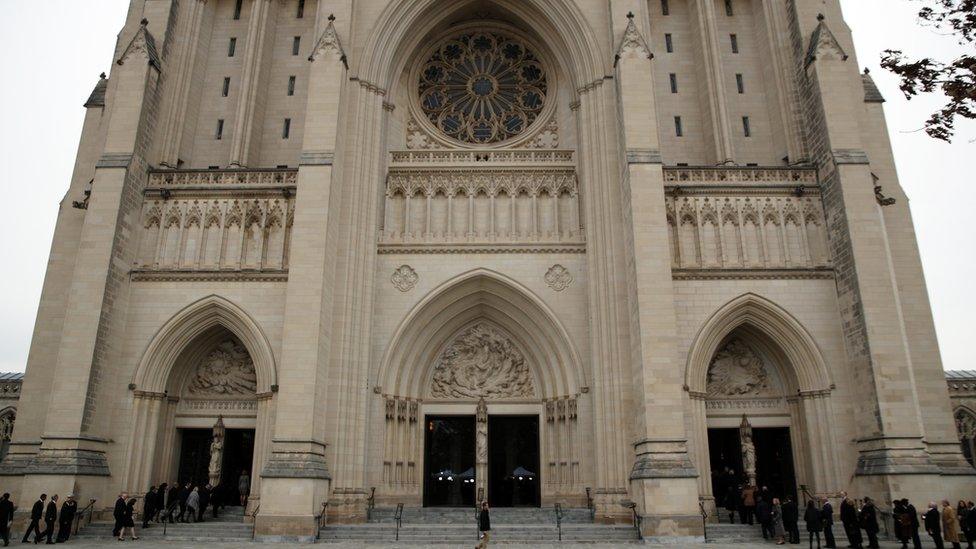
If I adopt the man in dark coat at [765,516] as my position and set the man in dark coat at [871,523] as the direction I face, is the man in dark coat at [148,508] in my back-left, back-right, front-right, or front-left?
back-right

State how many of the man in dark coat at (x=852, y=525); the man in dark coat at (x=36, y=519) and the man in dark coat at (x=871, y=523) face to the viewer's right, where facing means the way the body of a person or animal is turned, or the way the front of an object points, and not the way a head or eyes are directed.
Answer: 1

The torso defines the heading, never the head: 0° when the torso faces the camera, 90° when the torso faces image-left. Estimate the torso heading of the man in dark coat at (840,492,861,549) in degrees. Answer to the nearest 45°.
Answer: approximately 90°

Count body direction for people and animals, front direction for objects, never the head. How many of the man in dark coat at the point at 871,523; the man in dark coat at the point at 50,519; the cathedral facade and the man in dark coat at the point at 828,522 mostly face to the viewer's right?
1

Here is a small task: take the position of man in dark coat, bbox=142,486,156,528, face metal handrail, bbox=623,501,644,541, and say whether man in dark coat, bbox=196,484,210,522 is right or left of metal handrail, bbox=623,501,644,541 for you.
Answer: left

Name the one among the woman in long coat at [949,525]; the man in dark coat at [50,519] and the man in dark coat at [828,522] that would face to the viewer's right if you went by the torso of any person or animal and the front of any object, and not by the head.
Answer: the man in dark coat at [50,519]

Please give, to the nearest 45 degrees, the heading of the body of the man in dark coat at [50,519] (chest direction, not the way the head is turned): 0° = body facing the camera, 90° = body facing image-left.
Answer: approximately 270°

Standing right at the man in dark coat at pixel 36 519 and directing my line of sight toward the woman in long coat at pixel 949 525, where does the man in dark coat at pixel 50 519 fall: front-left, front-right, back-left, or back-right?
front-right

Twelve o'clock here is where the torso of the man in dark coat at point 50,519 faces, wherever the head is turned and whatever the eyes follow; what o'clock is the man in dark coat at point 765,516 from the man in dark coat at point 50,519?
the man in dark coat at point 765,516 is roughly at 1 o'clock from the man in dark coat at point 50,519.

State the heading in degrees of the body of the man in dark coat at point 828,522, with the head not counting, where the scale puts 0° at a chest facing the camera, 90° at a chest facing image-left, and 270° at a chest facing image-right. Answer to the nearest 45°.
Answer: approximately 90°

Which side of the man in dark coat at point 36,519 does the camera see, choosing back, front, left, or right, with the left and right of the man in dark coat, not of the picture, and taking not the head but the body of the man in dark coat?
right

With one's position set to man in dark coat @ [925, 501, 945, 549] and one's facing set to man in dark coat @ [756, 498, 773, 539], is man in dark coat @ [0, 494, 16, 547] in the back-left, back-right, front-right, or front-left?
front-left

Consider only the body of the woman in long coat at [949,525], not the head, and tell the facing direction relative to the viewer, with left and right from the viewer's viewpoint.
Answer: facing to the left of the viewer

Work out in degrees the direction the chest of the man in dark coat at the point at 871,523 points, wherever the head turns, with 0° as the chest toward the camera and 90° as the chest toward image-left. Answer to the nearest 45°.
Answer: approximately 90°

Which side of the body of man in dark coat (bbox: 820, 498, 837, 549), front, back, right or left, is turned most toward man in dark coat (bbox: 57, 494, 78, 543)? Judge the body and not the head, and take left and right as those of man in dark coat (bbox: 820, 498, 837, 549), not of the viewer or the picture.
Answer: front
